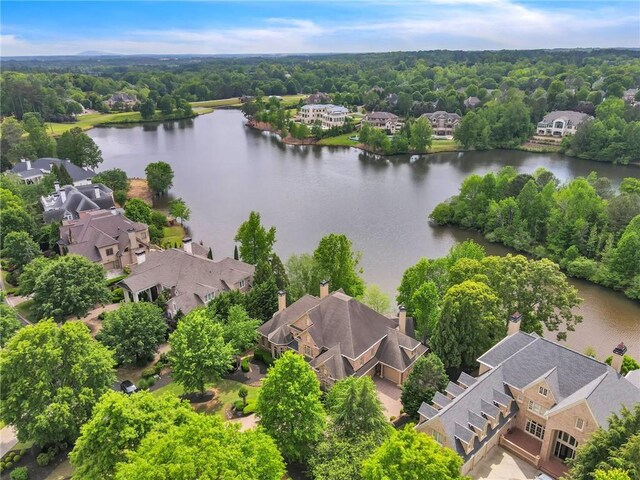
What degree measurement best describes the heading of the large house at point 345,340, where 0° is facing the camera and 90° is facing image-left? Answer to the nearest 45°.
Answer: approximately 45°

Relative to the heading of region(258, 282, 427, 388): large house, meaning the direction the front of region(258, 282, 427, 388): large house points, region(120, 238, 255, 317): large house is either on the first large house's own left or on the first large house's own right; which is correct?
on the first large house's own right

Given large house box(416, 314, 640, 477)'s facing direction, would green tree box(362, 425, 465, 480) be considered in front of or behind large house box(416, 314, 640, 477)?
in front

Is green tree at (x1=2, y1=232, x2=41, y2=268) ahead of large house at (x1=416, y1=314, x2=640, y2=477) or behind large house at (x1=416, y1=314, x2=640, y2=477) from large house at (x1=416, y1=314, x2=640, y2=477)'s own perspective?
ahead

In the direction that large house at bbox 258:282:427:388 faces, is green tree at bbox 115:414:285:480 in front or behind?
in front

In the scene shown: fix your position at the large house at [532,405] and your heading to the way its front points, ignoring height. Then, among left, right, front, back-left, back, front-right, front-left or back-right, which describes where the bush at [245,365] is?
front-right

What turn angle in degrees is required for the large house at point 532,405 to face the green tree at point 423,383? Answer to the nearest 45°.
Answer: approximately 45° to its right

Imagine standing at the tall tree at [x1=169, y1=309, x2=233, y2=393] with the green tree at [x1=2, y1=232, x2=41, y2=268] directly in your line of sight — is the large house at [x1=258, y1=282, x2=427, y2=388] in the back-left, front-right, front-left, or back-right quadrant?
back-right

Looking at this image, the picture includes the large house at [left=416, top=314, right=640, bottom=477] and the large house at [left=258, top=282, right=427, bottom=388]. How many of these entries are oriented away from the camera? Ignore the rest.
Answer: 0

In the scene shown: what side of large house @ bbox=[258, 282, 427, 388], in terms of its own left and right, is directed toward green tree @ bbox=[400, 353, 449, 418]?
left

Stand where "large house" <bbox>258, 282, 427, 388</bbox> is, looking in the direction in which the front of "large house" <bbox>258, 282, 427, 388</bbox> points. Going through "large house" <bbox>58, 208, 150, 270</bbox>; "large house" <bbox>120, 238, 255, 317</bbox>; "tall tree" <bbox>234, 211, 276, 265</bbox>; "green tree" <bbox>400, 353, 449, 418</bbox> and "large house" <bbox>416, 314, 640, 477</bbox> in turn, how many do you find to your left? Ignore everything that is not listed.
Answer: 2

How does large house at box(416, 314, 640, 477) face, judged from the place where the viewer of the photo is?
facing the viewer and to the left of the viewer

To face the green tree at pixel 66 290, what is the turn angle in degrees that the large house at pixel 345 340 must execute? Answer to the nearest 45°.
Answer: approximately 45° to its right

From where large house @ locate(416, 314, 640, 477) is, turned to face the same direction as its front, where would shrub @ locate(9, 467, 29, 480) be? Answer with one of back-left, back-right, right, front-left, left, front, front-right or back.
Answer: front
